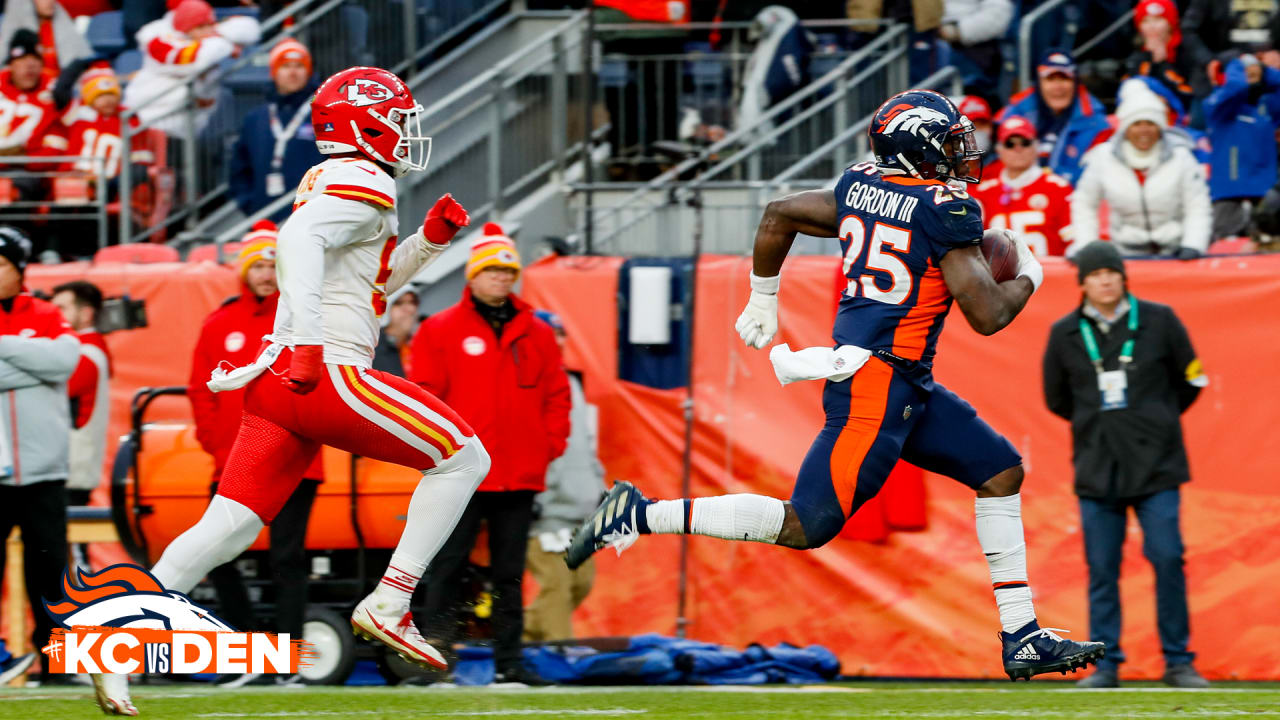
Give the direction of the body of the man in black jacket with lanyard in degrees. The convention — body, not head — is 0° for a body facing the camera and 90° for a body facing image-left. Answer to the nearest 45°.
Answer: approximately 0°

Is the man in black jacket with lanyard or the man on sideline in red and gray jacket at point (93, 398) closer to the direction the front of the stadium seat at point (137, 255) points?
the man on sideline in red and gray jacket

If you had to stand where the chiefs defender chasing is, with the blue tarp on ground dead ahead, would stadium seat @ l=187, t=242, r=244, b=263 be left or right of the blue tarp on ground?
left

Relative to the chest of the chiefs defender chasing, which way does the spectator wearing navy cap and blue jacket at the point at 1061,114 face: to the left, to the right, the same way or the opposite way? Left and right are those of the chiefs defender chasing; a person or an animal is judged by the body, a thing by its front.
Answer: to the right

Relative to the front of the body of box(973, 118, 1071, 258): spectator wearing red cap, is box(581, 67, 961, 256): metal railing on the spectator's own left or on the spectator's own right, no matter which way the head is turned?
on the spectator's own right

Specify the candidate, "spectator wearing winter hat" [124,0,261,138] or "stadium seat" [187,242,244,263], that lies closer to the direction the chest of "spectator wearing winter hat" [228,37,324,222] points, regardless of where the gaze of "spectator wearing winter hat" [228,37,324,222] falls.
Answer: the stadium seat

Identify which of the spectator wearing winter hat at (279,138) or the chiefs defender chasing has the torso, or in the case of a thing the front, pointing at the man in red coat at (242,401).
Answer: the spectator wearing winter hat

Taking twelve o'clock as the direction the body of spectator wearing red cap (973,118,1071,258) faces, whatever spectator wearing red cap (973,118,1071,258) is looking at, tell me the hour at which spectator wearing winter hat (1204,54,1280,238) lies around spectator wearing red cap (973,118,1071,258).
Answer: spectator wearing winter hat (1204,54,1280,238) is roughly at 8 o'clock from spectator wearing red cap (973,118,1071,258).

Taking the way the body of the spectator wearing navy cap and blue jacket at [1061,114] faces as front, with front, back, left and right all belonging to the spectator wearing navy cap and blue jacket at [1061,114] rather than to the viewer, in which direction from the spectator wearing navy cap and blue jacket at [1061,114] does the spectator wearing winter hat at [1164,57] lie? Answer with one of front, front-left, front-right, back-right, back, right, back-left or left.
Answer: back-left
